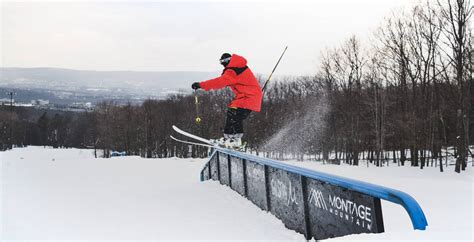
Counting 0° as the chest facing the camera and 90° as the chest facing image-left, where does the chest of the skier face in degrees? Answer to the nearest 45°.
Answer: approximately 90°
